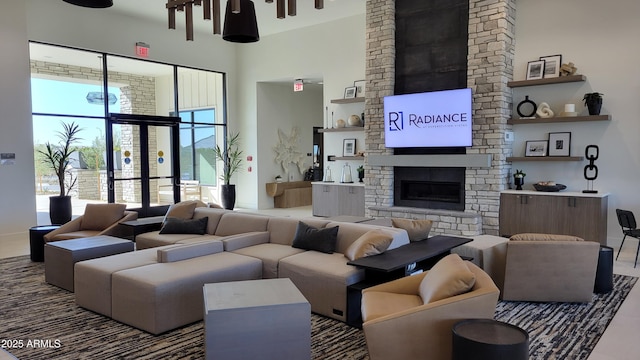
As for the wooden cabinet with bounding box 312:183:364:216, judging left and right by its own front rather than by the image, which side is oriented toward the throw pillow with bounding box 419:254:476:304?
front

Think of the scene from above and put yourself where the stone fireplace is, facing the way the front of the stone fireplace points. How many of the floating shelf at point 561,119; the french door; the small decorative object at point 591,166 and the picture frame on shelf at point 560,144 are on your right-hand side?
1

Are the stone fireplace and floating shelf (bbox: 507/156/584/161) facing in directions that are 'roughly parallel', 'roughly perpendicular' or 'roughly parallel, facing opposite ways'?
roughly parallel

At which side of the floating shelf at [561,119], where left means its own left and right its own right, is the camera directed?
front

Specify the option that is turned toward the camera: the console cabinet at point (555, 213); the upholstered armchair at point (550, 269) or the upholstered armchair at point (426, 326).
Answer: the console cabinet

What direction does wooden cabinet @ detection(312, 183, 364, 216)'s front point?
toward the camera

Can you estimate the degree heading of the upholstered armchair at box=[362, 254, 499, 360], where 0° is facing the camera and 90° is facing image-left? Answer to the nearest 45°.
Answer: approximately 90°

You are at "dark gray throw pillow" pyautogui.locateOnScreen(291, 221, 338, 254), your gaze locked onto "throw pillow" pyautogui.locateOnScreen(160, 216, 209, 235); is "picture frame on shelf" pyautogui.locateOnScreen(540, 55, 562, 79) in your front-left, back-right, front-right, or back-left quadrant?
back-right

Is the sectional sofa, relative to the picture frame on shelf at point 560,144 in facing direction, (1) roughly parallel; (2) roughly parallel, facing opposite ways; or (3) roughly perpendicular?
roughly parallel

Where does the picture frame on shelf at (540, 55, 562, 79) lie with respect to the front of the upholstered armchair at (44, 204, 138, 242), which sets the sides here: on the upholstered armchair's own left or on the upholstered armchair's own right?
on the upholstered armchair's own left

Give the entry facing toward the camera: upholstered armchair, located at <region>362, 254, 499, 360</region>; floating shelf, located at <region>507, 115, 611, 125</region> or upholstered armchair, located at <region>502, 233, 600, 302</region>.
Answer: the floating shelf

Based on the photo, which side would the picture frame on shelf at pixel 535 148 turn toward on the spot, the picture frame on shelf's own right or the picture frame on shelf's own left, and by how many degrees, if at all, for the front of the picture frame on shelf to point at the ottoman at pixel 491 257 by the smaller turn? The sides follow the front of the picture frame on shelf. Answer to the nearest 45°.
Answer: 0° — it already faces it

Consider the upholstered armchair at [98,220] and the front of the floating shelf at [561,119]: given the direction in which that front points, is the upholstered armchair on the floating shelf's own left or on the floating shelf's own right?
on the floating shelf's own right

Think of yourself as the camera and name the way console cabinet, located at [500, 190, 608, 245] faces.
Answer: facing the viewer

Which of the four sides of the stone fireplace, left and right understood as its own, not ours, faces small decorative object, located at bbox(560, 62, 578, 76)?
left
